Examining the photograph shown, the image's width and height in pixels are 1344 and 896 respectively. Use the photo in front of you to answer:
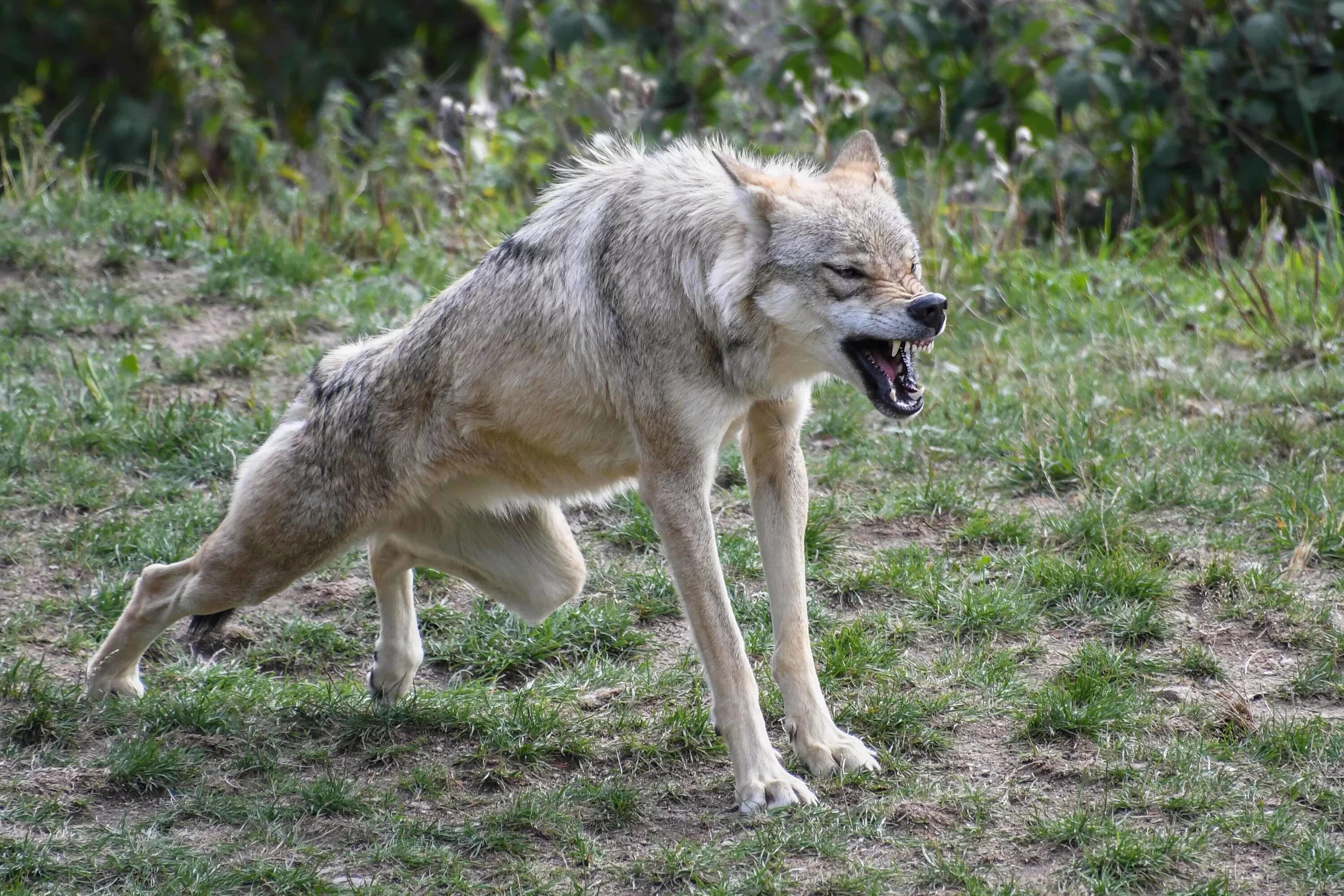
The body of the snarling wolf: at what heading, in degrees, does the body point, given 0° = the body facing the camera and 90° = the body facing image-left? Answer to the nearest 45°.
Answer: approximately 315°
